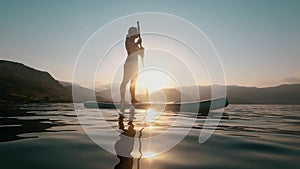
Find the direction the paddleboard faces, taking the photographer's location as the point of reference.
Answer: facing to the right of the viewer
